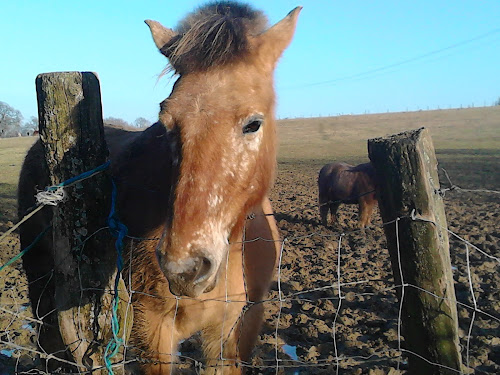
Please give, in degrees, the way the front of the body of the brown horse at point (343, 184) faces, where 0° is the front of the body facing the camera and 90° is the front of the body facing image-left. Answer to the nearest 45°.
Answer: approximately 270°

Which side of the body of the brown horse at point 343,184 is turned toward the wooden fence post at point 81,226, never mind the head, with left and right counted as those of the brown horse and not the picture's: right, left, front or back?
right

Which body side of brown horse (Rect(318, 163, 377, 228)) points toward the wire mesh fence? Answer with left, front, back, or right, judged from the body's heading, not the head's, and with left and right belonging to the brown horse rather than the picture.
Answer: right

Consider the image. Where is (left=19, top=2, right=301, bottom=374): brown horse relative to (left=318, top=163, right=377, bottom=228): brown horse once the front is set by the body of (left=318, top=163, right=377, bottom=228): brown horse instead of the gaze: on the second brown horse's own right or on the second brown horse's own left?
on the second brown horse's own right

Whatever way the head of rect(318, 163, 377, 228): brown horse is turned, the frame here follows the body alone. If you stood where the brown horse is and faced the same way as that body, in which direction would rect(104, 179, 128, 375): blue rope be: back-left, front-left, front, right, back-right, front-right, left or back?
right

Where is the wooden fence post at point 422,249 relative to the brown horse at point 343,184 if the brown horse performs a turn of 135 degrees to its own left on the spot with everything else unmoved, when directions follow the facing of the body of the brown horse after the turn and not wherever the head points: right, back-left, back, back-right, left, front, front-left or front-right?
back-left
